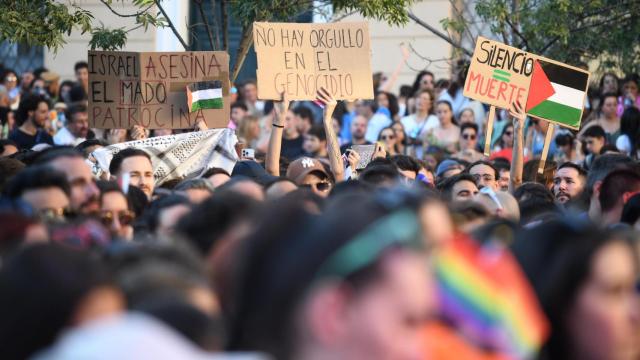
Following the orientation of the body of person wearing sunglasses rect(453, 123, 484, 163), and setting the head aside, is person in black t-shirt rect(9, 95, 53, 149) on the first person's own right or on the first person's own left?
on the first person's own right

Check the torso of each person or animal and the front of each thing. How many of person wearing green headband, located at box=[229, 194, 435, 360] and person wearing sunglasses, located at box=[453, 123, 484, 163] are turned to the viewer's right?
1

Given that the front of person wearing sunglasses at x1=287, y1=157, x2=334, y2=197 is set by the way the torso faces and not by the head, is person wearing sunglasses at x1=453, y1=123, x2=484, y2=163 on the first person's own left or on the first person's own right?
on the first person's own left

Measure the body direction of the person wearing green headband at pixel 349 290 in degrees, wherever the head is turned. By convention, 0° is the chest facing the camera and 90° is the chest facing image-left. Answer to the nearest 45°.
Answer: approximately 270°

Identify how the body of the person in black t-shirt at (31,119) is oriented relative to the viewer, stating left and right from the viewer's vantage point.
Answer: facing the viewer and to the right of the viewer

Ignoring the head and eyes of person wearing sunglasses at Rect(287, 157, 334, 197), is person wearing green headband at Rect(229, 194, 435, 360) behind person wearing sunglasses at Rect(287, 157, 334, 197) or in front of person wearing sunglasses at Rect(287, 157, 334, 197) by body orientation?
in front

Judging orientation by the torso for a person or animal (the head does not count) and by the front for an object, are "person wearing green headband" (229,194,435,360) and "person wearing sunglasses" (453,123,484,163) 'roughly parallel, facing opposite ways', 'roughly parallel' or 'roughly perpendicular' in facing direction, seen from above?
roughly perpendicular

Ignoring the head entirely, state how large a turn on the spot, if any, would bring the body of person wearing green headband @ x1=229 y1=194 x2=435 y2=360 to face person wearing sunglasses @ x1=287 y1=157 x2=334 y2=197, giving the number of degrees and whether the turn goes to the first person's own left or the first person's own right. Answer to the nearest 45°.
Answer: approximately 90° to the first person's own left
